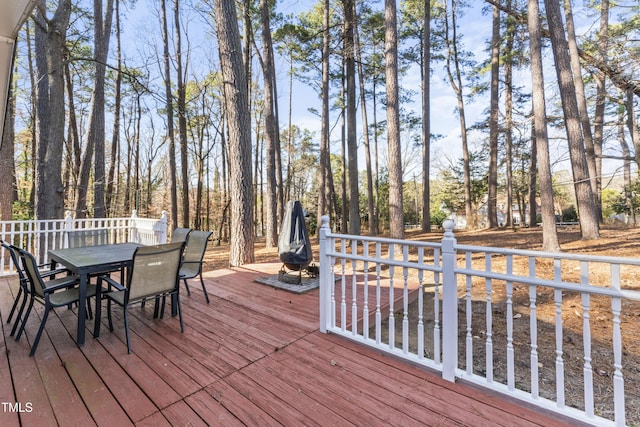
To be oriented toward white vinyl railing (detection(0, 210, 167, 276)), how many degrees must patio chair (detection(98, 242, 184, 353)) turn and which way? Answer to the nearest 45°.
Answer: approximately 45° to its right

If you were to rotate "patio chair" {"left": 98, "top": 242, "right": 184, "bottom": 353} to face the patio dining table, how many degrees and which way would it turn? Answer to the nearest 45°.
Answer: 0° — it already faces it

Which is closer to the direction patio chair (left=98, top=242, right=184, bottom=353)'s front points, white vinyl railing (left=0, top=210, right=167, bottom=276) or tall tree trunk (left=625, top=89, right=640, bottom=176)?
the white vinyl railing

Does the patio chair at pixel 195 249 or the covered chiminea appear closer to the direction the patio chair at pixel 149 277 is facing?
the patio chair

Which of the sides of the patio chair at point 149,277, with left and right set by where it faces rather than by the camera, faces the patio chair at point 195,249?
right

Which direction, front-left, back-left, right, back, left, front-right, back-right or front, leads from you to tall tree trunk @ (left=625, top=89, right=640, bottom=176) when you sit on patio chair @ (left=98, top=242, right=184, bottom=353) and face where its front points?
back-right

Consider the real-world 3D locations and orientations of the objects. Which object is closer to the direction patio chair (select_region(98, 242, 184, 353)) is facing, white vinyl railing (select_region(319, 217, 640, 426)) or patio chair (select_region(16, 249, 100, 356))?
the patio chair

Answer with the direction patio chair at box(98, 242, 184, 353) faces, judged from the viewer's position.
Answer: facing away from the viewer and to the left of the viewer

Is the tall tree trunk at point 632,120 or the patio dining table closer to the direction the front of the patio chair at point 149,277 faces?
the patio dining table

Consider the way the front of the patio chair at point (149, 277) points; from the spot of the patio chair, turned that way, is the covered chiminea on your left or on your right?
on your right
